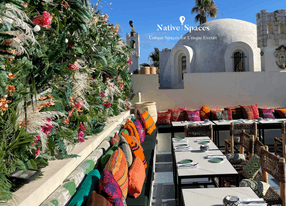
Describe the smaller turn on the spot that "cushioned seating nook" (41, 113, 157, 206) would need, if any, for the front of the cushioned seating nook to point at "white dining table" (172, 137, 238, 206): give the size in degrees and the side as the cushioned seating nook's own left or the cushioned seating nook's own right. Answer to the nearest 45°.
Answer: approximately 45° to the cushioned seating nook's own left

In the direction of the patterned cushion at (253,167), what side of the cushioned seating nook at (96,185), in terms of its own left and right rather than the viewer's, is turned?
front

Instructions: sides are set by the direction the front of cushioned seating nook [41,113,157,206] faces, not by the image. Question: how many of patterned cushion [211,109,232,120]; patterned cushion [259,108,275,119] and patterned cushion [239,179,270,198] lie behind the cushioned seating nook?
0

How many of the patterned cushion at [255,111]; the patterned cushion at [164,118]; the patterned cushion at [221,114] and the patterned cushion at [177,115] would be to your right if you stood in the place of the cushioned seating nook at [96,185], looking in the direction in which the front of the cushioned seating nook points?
0

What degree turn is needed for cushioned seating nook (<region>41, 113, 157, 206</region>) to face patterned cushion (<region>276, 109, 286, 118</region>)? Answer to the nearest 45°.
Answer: approximately 45° to its left

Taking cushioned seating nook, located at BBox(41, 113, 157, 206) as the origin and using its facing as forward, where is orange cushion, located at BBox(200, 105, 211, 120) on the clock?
The orange cushion is roughly at 10 o'clock from the cushioned seating nook.

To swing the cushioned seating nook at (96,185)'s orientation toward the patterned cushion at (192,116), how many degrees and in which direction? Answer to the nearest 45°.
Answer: approximately 45° to its left

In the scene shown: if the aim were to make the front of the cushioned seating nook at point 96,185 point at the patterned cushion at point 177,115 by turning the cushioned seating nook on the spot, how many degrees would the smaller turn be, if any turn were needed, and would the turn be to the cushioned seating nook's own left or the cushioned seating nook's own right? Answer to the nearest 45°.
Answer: approximately 45° to the cushioned seating nook's own left

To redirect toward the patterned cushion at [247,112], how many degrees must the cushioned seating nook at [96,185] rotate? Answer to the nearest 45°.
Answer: approximately 45° to its left

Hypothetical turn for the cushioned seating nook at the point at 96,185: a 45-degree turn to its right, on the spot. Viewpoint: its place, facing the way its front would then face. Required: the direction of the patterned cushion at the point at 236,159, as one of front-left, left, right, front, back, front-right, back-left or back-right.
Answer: left

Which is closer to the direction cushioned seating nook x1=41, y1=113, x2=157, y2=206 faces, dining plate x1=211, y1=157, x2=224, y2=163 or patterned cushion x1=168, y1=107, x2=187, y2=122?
the dining plate

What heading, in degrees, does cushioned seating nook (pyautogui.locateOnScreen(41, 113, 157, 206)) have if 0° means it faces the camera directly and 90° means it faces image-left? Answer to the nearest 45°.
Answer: approximately 270°

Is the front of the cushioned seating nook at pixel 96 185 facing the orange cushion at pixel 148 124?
no

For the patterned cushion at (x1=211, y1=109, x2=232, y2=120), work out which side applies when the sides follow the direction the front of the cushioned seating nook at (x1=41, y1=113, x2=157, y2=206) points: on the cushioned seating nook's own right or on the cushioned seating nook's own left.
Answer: on the cushioned seating nook's own left

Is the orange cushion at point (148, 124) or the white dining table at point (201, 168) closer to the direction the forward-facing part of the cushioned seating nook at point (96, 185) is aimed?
the white dining table
